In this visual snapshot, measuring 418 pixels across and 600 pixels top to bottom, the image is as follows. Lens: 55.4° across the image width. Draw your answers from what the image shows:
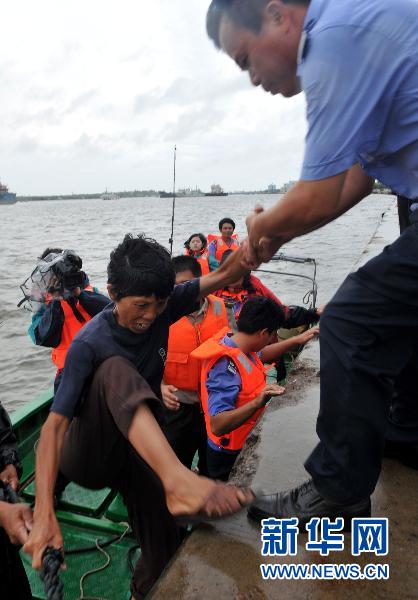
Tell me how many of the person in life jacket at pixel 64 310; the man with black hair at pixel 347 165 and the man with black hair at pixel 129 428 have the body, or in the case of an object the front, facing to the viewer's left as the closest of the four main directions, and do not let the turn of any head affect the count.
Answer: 1

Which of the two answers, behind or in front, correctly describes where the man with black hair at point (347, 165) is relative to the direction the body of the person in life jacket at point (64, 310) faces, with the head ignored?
in front

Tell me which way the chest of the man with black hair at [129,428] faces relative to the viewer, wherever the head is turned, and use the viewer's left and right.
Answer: facing the viewer and to the right of the viewer

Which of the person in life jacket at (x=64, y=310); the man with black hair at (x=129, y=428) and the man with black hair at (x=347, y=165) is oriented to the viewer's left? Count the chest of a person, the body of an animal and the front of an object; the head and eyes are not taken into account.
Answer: the man with black hair at (x=347, y=165)

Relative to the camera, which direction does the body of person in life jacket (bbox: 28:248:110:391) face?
toward the camera

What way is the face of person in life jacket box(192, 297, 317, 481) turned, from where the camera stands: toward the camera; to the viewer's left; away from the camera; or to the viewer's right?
to the viewer's right

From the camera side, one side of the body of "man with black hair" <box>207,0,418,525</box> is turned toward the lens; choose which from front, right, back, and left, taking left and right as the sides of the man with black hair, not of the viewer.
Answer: left

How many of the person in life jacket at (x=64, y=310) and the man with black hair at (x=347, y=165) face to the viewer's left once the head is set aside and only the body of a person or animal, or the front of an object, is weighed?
1

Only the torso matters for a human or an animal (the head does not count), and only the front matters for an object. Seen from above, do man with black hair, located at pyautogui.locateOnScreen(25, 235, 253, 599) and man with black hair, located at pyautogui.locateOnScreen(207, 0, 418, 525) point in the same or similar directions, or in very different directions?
very different directions
